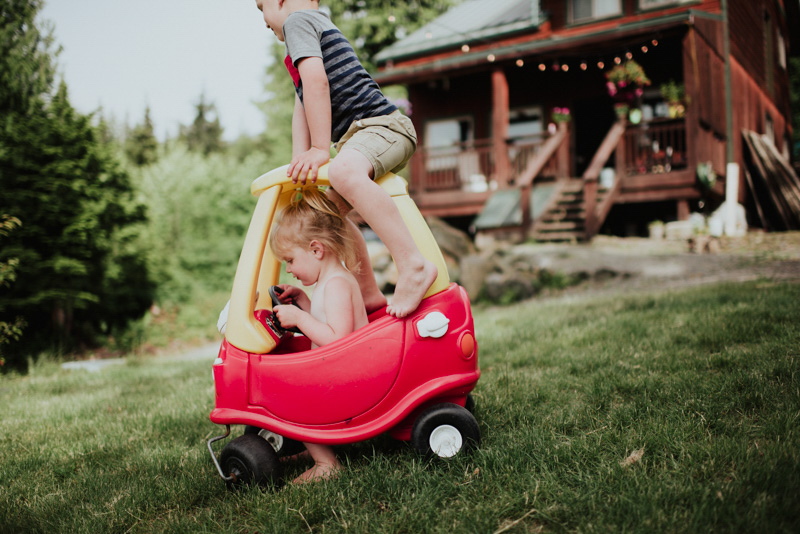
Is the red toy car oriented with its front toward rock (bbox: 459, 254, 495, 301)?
no

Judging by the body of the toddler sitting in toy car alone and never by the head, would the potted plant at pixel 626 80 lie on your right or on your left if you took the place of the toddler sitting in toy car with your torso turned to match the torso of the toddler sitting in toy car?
on your right

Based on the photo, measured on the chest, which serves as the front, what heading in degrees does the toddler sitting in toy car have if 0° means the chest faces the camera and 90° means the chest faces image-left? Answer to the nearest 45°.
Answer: approximately 90°

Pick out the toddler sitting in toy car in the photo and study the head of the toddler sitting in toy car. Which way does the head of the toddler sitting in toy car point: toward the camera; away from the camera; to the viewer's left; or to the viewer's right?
to the viewer's left

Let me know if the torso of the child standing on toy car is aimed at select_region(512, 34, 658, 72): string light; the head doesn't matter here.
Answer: no

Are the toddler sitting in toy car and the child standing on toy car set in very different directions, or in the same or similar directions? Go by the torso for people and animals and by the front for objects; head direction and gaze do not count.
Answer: same or similar directions

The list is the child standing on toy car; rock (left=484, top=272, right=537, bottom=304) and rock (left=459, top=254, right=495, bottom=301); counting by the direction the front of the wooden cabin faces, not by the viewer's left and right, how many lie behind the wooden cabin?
0

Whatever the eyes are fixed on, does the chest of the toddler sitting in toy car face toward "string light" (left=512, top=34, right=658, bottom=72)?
no

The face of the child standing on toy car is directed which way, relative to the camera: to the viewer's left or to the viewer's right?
to the viewer's left

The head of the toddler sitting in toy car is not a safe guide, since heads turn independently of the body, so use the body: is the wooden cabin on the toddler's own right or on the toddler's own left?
on the toddler's own right

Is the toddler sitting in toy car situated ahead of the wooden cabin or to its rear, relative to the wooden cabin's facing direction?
ahead

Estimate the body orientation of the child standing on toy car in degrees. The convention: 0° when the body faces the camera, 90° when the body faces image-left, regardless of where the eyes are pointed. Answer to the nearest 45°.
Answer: approximately 90°

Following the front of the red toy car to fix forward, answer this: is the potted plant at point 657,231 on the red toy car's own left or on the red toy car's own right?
on the red toy car's own right

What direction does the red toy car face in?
to the viewer's left

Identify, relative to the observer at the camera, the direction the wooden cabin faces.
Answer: facing the viewer and to the left of the viewer
